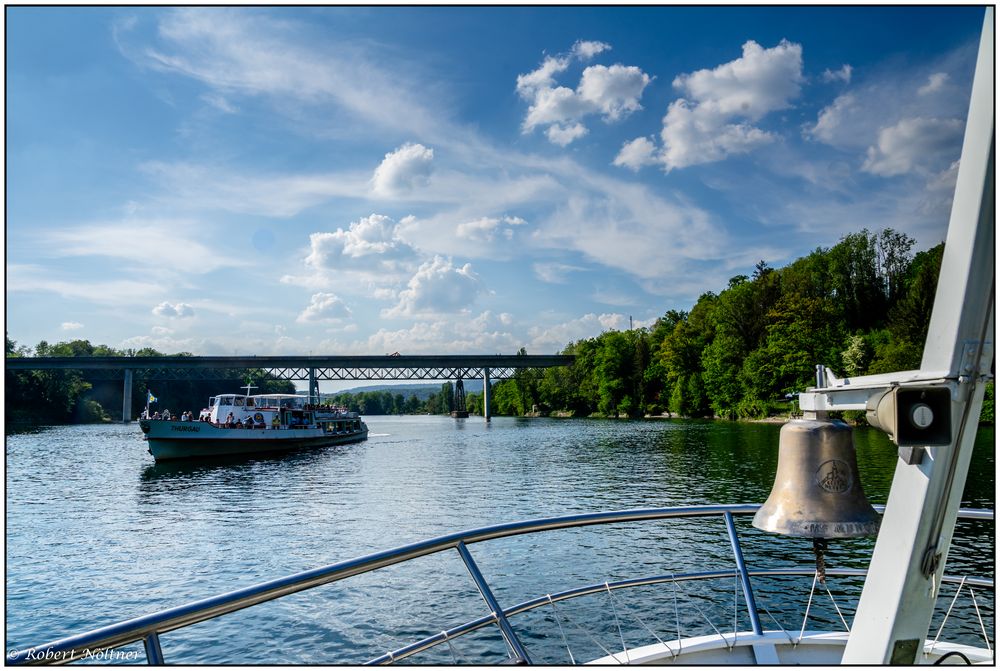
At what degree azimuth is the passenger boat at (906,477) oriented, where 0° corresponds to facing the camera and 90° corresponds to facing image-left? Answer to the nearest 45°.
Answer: approximately 180°
